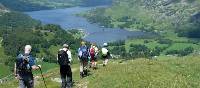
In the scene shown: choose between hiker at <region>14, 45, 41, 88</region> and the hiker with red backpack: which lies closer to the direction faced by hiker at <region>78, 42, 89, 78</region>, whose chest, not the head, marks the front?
the hiker with red backpack

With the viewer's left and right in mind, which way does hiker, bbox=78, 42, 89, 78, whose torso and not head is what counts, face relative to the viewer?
facing away from the viewer

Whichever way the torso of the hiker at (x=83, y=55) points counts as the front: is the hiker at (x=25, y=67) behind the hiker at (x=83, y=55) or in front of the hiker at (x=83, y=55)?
behind

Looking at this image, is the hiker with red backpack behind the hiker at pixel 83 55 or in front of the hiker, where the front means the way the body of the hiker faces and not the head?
in front
